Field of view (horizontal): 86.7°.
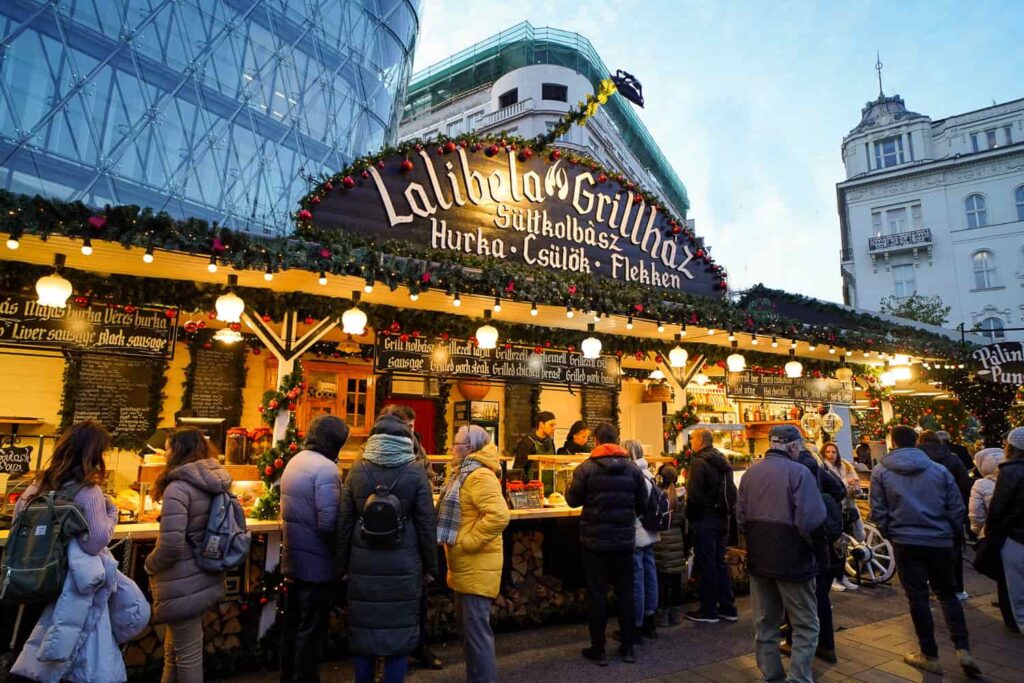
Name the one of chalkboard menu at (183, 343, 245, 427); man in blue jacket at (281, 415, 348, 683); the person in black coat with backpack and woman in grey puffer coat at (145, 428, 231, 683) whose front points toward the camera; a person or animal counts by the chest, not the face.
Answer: the chalkboard menu

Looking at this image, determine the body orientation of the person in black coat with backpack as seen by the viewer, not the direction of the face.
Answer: away from the camera

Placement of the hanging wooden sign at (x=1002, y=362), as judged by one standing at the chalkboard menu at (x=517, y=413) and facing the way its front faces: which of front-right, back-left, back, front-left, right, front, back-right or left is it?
front-left

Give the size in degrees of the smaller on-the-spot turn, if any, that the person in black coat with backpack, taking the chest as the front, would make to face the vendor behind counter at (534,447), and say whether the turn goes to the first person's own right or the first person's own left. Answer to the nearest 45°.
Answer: approximately 45° to the first person's own right

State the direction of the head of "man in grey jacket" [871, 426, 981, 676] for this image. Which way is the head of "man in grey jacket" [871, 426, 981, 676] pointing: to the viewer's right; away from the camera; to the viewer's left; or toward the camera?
away from the camera

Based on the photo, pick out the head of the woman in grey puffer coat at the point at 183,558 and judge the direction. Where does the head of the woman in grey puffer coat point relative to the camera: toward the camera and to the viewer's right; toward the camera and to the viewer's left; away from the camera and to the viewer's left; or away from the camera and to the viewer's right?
away from the camera and to the viewer's left

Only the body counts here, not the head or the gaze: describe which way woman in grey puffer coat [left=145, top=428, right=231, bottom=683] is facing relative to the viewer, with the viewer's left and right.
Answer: facing away from the viewer and to the left of the viewer
